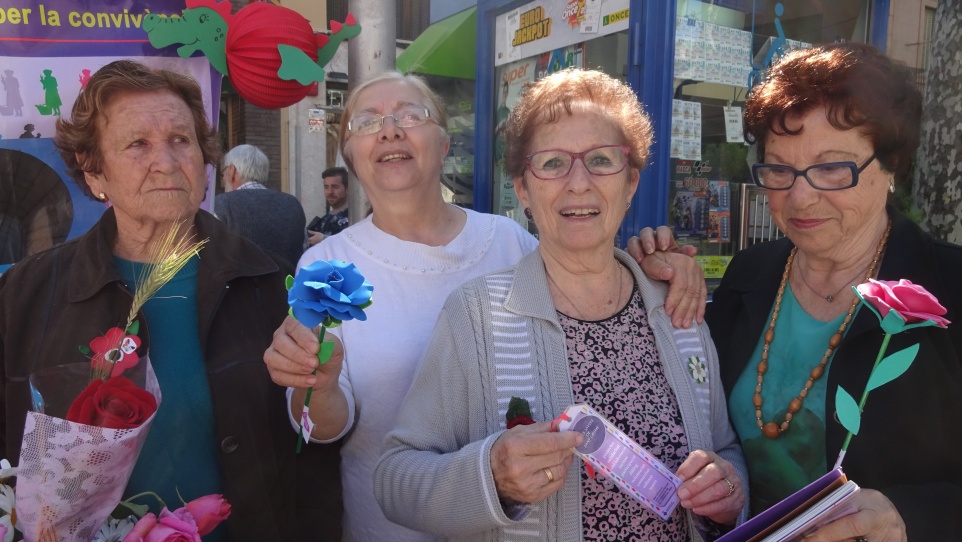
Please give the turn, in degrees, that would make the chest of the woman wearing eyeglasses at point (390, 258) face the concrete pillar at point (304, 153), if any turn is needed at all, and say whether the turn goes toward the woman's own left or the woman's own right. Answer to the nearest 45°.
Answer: approximately 180°

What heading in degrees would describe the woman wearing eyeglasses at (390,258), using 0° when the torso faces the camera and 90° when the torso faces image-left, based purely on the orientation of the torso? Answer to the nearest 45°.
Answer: approximately 0°

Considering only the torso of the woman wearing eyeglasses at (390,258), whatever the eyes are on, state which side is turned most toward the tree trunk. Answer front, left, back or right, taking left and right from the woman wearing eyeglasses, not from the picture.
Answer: left

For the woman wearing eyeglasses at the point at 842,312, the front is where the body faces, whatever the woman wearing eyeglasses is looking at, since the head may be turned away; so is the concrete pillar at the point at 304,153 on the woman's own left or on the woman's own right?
on the woman's own right

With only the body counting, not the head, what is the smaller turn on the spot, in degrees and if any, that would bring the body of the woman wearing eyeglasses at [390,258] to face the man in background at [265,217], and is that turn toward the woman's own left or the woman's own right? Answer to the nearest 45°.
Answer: approximately 135° to the woman's own right

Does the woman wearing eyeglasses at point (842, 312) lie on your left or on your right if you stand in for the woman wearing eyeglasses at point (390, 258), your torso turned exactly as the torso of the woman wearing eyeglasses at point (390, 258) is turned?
on your left

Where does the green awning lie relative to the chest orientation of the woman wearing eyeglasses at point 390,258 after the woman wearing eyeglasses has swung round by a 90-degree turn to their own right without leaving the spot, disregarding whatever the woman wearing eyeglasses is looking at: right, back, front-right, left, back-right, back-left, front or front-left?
right
